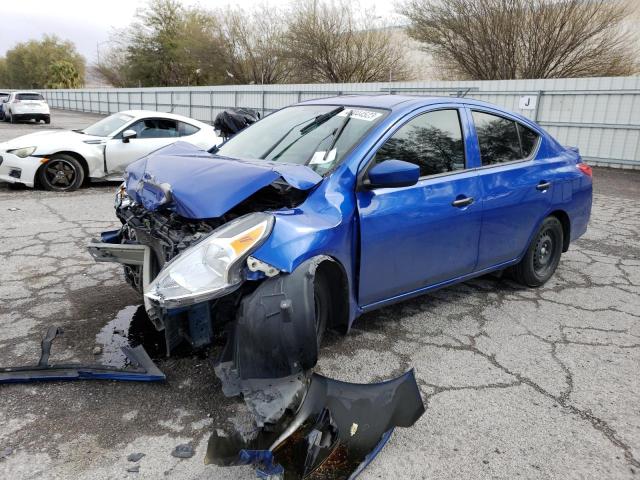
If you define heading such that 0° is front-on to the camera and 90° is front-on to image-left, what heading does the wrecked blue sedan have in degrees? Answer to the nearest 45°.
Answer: approximately 45°

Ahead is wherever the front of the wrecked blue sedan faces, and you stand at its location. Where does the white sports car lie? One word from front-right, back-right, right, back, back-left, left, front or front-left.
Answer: right

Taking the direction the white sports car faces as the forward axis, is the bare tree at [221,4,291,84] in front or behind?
behind

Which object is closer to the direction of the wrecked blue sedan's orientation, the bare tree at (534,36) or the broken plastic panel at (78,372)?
the broken plastic panel

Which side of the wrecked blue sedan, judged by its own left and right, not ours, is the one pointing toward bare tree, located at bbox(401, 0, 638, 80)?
back

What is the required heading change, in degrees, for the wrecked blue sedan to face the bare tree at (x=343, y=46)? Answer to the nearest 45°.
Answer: approximately 135° to its right

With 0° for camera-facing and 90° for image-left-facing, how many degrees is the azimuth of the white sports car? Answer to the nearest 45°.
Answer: approximately 45°

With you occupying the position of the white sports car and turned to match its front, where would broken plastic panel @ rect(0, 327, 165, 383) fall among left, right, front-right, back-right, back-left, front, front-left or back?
front-left

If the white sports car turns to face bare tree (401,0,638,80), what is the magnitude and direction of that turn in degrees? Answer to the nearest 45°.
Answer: approximately 180°

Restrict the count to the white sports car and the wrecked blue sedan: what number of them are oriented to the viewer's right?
0

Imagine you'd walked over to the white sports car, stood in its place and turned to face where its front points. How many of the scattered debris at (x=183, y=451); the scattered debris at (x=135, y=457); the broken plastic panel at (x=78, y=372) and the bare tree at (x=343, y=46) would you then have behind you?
1

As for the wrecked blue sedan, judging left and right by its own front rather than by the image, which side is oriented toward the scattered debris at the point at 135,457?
front
